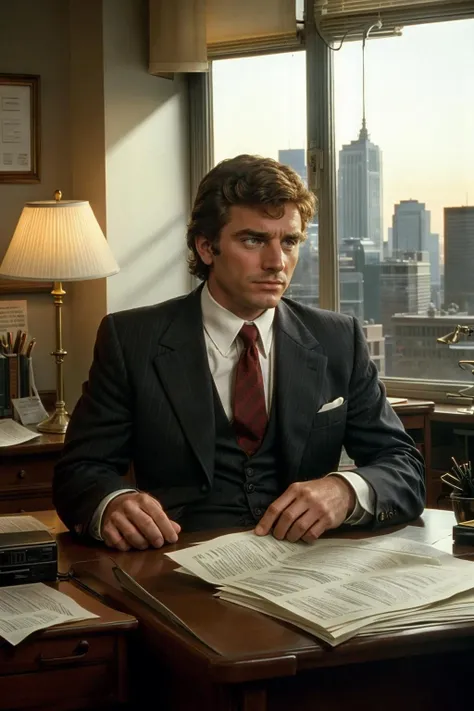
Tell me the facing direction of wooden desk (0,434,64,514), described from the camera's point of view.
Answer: facing the viewer

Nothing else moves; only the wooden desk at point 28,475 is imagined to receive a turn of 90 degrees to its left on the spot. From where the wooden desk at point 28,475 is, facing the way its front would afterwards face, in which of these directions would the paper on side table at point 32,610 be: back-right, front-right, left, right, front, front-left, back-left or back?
right

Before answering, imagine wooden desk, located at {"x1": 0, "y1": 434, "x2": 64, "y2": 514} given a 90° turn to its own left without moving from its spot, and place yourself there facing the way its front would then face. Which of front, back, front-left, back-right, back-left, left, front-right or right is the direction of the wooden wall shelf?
left

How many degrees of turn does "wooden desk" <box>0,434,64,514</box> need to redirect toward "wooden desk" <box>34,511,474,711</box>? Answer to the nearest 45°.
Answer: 0° — it already faces it

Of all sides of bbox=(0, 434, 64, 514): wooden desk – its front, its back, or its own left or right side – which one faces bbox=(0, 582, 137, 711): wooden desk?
front

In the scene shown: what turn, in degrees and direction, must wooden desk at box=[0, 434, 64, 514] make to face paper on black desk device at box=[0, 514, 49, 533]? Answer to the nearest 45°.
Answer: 0° — it already faces it
